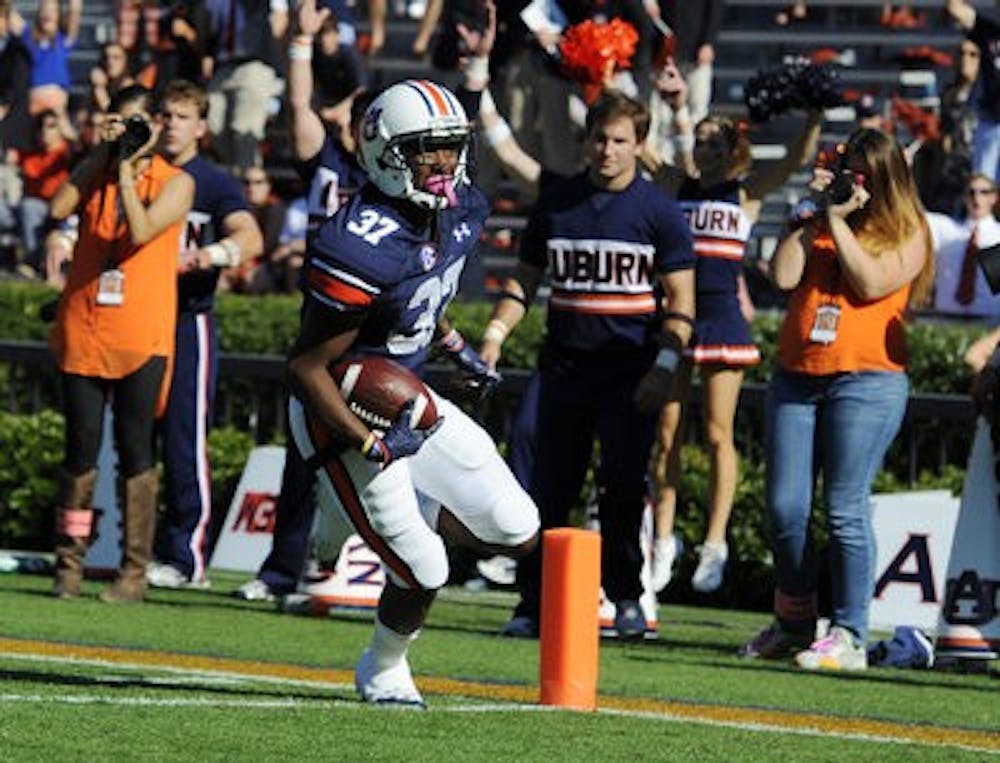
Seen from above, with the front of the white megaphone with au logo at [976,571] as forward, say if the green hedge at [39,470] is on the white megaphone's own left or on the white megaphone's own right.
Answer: on the white megaphone's own right

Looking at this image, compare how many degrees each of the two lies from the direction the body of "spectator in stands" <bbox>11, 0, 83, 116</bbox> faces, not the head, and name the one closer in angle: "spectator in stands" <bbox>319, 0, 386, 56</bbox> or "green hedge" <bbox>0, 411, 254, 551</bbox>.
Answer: the green hedge

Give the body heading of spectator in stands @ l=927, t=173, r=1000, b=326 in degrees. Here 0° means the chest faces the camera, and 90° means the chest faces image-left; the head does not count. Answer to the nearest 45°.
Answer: approximately 0°

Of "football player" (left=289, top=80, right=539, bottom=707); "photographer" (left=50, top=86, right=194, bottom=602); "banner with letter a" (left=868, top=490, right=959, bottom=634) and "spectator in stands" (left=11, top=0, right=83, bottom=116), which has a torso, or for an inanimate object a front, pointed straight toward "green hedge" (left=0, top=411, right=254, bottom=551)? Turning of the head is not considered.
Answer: the spectator in stands

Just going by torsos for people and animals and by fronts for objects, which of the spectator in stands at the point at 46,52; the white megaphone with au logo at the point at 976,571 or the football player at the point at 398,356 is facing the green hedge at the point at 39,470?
the spectator in stands

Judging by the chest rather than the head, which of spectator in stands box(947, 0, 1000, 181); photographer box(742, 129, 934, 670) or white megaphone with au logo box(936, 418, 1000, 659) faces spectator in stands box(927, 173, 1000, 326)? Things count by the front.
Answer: spectator in stands box(947, 0, 1000, 181)
